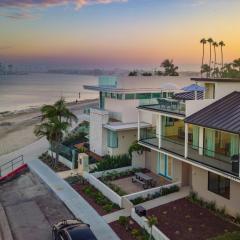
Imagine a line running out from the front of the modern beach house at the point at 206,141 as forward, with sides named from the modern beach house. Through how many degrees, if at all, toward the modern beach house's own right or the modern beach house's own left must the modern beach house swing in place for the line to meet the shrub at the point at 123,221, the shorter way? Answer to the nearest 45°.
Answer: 0° — it already faces it

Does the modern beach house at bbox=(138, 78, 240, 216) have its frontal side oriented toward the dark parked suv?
yes

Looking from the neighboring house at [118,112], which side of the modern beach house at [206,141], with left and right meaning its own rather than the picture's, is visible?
right

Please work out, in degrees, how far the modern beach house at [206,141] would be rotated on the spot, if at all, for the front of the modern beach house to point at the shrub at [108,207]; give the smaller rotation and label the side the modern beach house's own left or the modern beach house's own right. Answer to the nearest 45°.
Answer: approximately 45° to the modern beach house's own right

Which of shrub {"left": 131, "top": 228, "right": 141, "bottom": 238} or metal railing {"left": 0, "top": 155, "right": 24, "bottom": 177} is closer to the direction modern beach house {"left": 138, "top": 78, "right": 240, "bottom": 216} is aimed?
the shrub

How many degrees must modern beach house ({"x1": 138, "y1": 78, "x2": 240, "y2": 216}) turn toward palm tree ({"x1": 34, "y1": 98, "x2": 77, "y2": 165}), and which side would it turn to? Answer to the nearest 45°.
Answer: approximately 90° to its right

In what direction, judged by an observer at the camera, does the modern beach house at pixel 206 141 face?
facing the viewer and to the left of the viewer

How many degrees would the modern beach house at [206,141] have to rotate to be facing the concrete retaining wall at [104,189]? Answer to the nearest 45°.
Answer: approximately 45° to its right

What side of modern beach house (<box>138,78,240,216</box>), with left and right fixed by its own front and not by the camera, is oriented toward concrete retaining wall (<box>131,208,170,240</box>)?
front

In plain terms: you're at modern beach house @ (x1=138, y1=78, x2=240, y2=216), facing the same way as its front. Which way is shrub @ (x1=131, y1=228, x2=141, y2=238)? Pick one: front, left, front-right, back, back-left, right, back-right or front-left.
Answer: front

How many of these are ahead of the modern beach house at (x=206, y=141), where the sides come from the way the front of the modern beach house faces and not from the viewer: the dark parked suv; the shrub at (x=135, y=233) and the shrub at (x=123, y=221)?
3

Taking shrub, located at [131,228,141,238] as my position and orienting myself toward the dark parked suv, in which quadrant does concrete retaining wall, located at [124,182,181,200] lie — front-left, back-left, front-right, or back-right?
back-right
